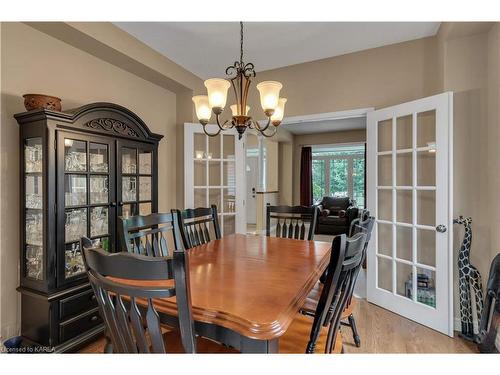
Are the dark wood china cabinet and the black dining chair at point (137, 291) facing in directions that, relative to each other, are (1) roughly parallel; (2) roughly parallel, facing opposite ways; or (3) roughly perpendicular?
roughly perpendicular

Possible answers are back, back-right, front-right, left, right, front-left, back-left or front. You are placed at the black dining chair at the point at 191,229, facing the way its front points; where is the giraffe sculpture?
front-left

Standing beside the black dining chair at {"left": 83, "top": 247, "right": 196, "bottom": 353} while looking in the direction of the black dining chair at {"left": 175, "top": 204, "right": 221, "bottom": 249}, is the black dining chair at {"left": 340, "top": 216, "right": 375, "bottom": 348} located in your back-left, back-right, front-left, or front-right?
front-right

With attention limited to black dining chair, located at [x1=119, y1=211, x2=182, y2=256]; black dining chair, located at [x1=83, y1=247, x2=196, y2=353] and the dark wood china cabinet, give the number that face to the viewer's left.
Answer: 0

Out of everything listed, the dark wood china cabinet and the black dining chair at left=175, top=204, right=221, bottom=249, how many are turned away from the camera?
0

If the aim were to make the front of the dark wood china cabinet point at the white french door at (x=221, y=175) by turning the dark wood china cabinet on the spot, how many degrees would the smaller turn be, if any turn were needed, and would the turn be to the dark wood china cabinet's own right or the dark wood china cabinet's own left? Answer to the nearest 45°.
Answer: approximately 90° to the dark wood china cabinet's own left

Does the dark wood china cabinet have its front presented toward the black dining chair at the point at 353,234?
yes

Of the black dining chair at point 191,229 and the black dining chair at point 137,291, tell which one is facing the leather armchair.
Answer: the black dining chair at point 137,291

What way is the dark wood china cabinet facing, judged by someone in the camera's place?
facing the viewer and to the right of the viewer

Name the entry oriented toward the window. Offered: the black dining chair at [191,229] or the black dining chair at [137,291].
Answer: the black dining chair at [137,291]

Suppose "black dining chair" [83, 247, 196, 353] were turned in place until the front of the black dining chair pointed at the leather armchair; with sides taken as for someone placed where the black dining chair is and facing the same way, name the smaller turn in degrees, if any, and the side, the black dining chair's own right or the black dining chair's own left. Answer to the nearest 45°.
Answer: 0° — it already faces it

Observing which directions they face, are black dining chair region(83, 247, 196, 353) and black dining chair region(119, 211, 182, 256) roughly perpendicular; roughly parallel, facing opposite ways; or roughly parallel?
roughly perpendicular

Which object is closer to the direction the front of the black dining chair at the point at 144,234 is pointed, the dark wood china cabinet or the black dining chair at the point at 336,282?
the black dining chair

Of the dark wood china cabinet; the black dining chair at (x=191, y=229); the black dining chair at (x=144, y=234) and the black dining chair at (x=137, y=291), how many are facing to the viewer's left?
0

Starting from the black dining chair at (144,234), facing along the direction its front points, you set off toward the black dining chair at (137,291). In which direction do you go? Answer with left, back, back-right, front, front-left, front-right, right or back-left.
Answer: front-right

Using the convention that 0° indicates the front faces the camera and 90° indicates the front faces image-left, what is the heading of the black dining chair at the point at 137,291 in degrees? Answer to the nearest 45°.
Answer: approximately 225°

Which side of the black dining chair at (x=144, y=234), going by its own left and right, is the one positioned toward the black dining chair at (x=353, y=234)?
front
